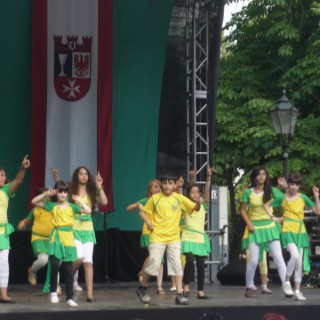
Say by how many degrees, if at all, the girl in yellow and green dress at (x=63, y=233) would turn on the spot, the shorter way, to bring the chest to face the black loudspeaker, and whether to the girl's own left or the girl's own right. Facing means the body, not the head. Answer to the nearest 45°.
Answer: approximately 135° to the girl's own left

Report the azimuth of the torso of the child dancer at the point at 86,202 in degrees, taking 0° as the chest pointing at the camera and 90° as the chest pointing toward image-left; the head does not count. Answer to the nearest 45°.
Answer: approximately 0°

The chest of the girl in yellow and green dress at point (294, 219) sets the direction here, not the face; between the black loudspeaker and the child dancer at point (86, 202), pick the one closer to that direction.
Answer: the child dancer

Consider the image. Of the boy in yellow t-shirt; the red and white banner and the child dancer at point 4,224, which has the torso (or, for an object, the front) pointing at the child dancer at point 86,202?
the red and white banner

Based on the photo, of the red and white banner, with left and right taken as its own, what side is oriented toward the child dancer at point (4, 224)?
front

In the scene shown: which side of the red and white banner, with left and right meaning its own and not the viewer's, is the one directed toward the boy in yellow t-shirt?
front

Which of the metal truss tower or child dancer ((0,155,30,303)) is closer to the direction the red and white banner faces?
the child dancer

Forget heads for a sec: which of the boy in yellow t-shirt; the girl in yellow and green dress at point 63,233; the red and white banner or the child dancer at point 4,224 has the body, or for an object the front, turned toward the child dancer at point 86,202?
the red and white banner

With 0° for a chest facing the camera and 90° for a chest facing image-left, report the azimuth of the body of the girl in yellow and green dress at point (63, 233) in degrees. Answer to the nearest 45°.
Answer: approximately 0°

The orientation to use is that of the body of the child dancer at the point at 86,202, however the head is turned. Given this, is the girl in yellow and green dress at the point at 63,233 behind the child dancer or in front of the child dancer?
in front
